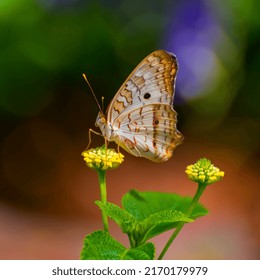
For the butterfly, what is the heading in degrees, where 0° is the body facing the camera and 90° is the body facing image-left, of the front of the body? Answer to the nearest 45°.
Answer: approximately 90°
